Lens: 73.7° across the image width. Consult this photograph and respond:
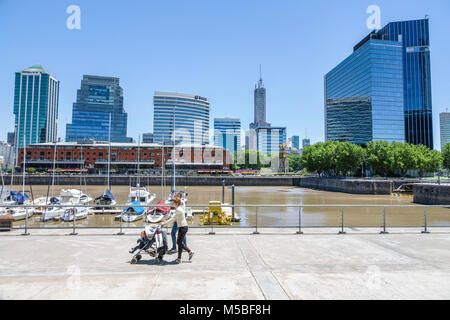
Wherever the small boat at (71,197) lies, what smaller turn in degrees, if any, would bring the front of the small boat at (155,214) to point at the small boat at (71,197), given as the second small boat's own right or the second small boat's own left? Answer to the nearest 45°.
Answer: approximately 90° to the second small boat's own right

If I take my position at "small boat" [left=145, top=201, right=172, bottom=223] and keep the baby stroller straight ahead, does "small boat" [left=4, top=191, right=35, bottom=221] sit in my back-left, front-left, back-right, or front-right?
back-right

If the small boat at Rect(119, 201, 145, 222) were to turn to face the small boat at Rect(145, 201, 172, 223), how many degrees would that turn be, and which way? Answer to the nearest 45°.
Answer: approximately 90° to its left

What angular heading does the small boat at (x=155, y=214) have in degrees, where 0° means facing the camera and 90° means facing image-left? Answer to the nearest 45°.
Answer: approximately 45°

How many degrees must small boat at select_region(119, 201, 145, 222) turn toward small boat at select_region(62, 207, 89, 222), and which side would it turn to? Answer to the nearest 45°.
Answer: approximately 90° to its right

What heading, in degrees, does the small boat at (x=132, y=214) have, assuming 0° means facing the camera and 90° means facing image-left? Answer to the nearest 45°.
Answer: approximately 45°

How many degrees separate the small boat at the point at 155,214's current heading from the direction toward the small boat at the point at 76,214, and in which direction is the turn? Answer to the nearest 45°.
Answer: approximately 90° to its right
